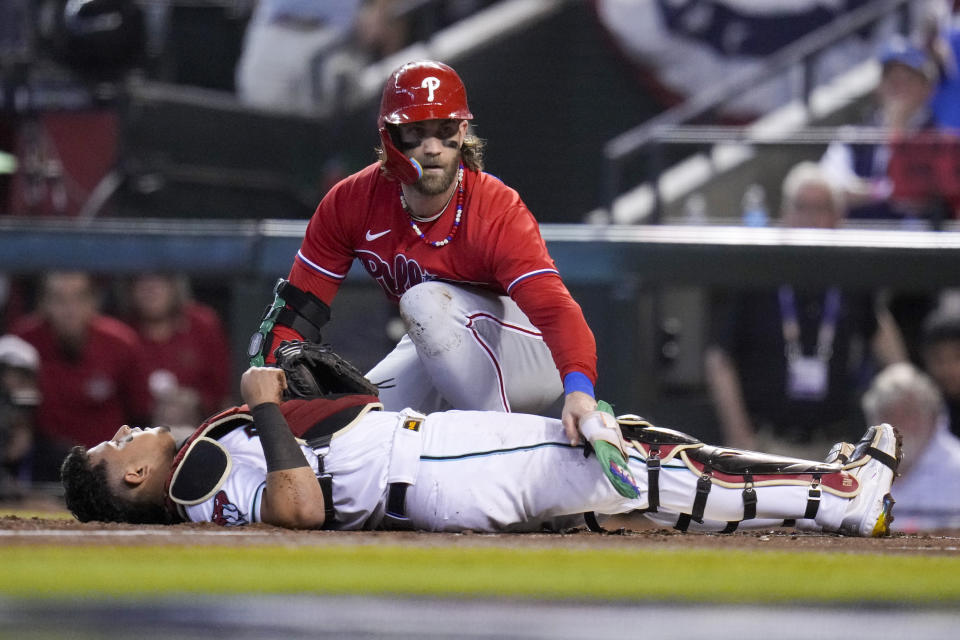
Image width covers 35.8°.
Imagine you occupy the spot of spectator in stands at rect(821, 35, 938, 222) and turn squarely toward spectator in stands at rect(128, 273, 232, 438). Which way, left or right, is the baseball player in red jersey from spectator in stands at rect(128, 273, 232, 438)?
left

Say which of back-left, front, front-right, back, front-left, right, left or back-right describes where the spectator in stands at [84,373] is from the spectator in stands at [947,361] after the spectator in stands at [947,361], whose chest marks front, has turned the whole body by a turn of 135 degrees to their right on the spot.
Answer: front-left

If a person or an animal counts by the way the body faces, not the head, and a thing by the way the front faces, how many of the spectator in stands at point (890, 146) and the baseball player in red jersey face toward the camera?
2

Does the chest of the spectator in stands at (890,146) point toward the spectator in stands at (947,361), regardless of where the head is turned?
yes

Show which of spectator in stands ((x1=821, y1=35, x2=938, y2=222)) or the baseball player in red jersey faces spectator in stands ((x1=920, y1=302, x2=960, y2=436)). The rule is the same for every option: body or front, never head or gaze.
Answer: spectator in stands ((x1=821, y1=35, x2=938, y2=222))

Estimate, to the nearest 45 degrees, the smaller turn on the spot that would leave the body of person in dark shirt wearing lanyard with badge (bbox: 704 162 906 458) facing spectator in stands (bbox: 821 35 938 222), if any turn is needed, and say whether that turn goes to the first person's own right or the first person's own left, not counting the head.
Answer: approximately 180°

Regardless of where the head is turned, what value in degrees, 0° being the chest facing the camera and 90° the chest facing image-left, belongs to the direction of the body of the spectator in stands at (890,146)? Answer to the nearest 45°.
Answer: approximately 0°

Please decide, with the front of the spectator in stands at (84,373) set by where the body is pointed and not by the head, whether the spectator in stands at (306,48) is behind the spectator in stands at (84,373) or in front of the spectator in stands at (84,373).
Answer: behind

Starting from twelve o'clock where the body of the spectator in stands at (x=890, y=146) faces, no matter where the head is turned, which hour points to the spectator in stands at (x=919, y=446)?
the spectator in stands at (x=919, y=446) is roughly at 12 o'clock from the spectator in stands at (x=890, y=146).

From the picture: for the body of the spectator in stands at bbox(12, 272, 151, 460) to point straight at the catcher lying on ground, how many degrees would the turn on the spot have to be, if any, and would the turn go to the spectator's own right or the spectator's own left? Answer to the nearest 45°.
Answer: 0° — they already face them
